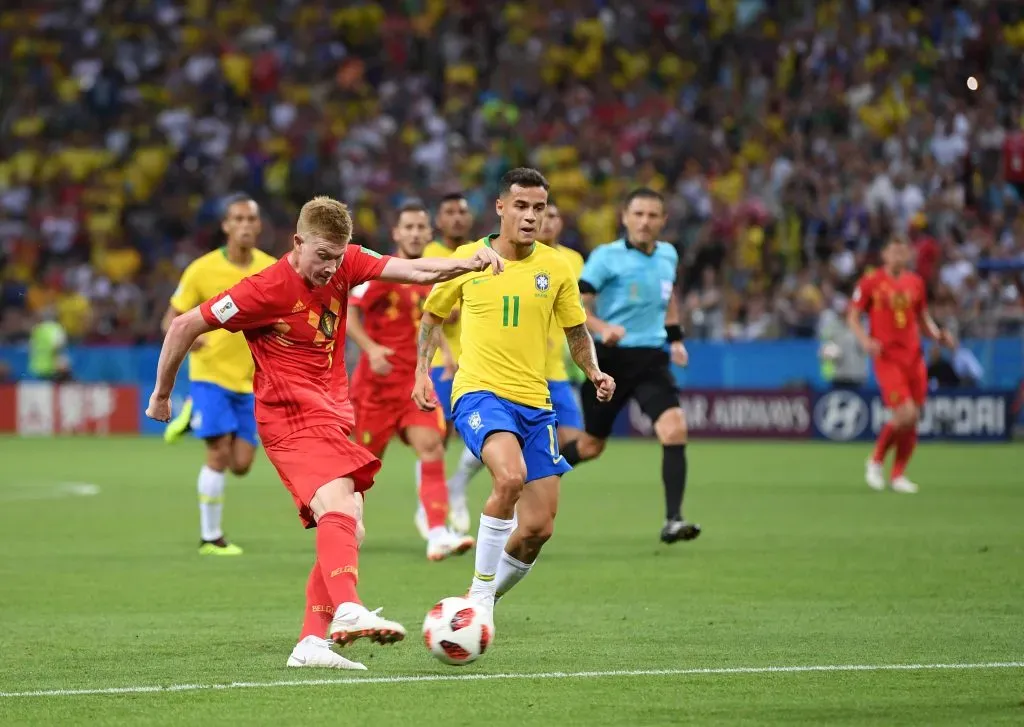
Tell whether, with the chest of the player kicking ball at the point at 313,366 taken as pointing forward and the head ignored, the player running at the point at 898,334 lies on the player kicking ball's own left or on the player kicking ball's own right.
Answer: on the player kicking ball's own left

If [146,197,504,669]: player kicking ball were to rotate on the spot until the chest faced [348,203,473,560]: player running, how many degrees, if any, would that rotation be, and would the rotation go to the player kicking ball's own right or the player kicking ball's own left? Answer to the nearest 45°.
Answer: approximately 135° to the player kicking ball's own left

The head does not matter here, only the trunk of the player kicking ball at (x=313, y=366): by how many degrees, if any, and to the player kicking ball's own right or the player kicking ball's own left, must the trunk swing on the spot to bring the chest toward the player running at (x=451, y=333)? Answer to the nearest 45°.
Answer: approximately 135° to the player kicking ball's own left

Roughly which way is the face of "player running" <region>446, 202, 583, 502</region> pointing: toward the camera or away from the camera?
toward the camera

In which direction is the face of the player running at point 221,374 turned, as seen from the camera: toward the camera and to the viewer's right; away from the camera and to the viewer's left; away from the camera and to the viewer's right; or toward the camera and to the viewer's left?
toward the camera and to the viewer's right

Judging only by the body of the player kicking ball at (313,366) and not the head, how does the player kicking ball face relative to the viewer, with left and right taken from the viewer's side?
facing the viewer and to the right of the viewer

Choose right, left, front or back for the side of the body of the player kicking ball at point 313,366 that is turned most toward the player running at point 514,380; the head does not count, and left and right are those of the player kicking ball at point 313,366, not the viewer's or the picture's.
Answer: left
